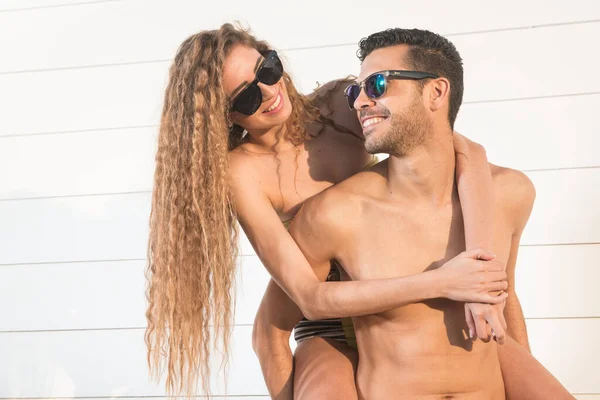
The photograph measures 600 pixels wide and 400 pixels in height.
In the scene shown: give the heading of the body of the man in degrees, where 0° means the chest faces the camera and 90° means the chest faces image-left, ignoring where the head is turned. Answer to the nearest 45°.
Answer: approximately 0°

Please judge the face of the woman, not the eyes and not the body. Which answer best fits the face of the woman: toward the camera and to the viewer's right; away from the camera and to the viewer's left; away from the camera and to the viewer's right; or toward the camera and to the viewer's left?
toward the camera and to the viewer's right

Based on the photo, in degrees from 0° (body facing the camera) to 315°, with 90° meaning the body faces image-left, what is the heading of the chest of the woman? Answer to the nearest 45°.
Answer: approximately 315°
